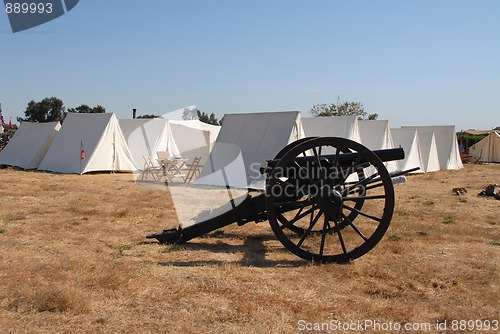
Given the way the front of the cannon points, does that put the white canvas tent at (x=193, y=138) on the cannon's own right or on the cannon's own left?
on the cannon's own left

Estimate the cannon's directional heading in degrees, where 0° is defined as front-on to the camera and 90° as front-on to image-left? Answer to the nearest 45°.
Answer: approximately 270°

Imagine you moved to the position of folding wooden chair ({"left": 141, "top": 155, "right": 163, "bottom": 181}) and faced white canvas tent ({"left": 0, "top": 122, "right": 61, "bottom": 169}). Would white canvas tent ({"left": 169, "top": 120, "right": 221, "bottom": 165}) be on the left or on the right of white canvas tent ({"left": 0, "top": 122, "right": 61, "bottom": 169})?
right

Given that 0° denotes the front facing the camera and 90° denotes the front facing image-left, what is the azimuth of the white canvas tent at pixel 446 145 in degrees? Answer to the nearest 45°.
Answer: approximately 315°

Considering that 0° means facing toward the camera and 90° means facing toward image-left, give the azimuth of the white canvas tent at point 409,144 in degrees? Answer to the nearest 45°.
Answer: approximately 315°

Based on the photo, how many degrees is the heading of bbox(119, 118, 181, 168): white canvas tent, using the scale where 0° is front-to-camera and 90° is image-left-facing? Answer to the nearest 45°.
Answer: approximately 315°

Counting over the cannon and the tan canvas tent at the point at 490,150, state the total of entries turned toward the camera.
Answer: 1
